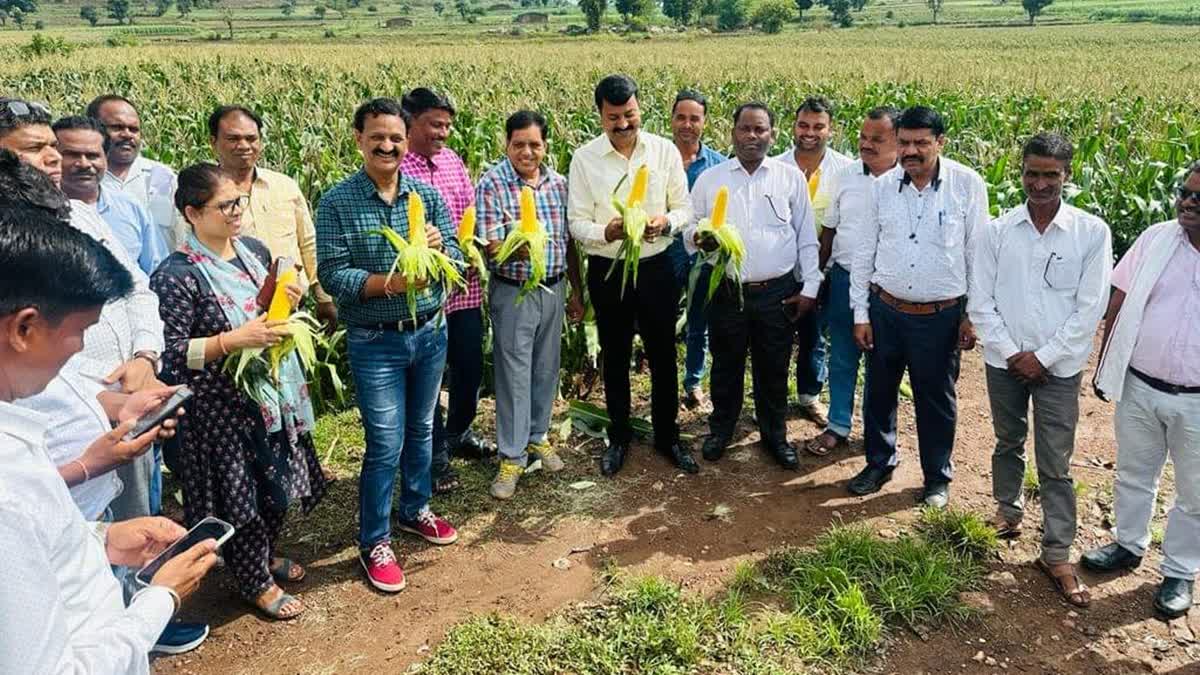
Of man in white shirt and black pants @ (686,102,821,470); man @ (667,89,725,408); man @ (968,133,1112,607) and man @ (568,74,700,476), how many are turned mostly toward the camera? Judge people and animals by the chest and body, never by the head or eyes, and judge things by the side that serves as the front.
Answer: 4

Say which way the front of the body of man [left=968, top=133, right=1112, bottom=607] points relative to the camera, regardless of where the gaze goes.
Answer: toward the camera

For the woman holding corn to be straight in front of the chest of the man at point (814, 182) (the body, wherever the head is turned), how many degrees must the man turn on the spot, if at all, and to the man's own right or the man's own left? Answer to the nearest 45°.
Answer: approximately 45° to the man's own right

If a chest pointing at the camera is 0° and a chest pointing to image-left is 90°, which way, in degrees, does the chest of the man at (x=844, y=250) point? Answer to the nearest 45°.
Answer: approximately 45°

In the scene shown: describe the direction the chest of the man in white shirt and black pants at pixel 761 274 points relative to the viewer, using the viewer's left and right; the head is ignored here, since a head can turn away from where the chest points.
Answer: facing the viewer

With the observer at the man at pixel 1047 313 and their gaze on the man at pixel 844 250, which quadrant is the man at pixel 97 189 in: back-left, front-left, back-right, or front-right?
front-left

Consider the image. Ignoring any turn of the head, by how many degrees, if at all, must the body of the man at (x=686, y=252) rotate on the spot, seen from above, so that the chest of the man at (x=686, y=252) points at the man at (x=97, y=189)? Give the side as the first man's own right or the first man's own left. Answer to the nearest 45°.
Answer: approximately 45° to the first man's own right

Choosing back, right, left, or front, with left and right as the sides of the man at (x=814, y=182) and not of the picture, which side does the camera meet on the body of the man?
front
